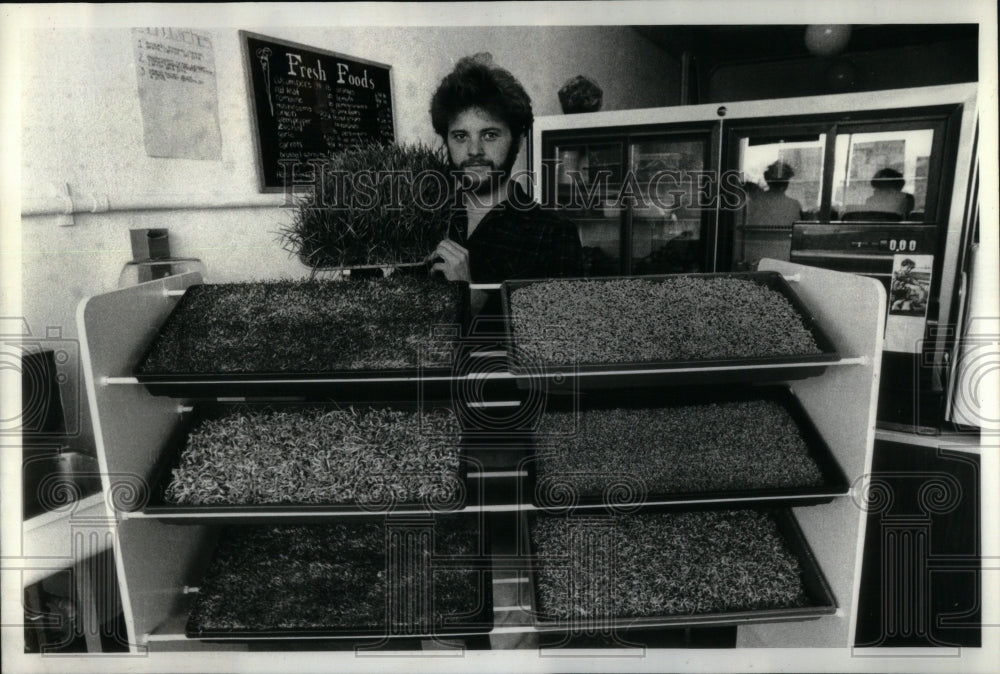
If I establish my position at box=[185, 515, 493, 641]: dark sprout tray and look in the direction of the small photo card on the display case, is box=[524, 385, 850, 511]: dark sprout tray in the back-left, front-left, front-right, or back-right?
front-right

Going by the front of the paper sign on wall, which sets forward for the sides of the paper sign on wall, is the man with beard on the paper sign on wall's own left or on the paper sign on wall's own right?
on the paper sign on wall's own left

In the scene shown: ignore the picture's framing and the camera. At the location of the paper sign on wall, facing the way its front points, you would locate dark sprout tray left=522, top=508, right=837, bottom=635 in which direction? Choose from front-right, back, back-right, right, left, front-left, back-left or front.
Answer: front-left

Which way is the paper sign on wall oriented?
toward the camera

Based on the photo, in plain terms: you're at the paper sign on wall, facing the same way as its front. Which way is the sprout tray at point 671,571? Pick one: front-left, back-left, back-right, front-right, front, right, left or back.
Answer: front-left

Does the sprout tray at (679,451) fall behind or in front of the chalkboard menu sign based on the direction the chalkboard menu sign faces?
in front

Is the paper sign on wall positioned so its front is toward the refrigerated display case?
no

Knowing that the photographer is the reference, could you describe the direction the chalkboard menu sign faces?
facing the viewer and to the right of the viewer

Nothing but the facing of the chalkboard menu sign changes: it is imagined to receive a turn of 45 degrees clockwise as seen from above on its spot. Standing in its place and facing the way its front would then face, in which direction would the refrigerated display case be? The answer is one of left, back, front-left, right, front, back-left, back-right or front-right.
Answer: left

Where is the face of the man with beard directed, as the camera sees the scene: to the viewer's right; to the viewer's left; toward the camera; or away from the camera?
toward the camera

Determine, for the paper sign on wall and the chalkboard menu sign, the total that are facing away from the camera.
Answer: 0

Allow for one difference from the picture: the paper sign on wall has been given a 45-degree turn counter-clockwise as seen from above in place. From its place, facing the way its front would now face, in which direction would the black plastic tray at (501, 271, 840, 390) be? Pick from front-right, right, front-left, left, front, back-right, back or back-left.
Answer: front
